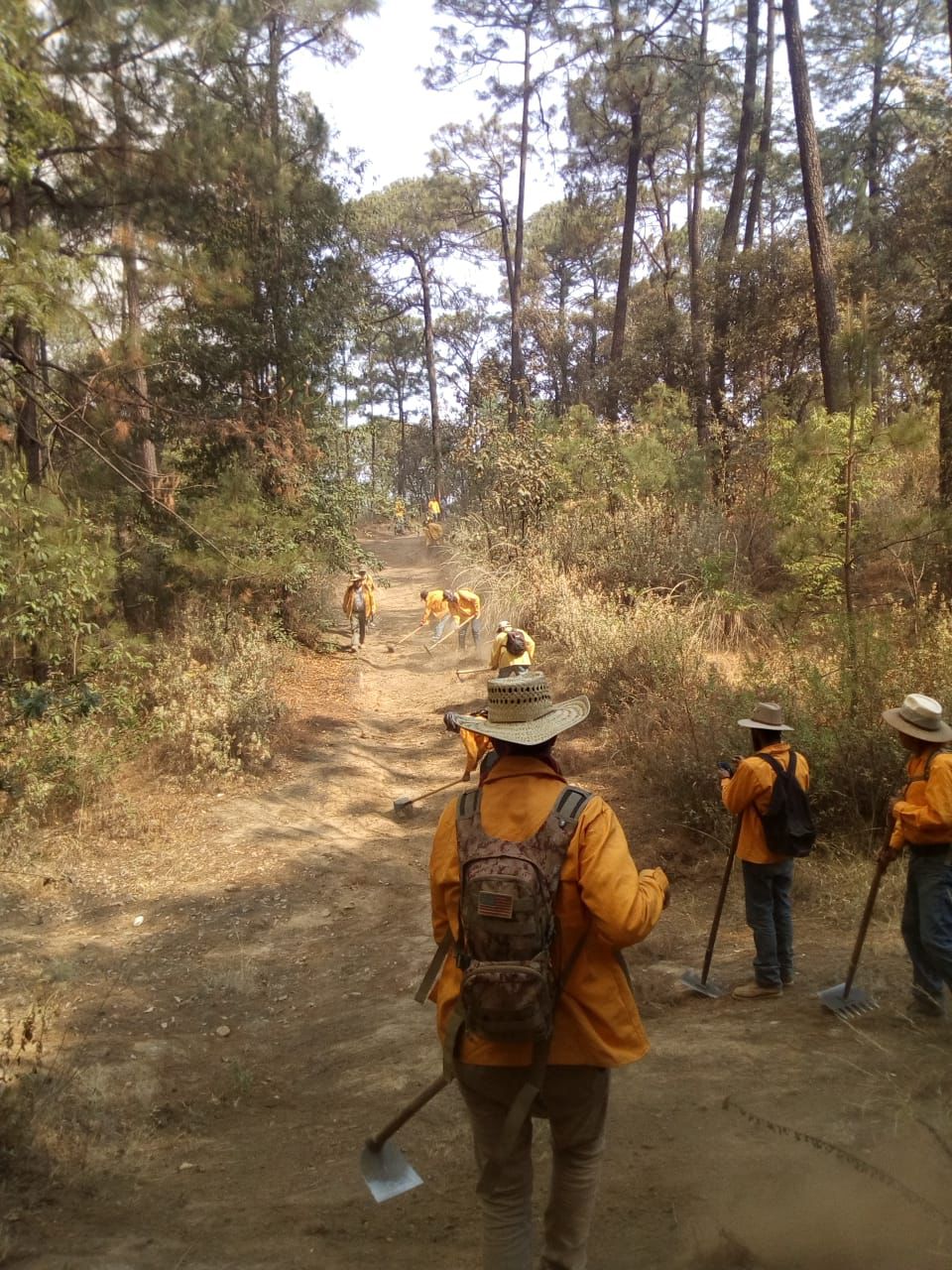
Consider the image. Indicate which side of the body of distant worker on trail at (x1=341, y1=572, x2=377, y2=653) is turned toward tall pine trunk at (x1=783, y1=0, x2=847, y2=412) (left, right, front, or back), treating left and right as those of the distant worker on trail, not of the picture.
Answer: left

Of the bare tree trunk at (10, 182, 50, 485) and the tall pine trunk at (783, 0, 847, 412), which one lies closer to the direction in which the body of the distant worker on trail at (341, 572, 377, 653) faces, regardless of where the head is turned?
the bare tree trunk

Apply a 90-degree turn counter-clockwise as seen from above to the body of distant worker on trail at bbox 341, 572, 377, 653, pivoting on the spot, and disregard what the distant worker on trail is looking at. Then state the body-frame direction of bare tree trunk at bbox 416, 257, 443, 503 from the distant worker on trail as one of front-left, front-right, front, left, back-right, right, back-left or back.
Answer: left

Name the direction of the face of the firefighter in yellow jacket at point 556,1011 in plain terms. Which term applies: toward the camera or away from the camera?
away from the camera

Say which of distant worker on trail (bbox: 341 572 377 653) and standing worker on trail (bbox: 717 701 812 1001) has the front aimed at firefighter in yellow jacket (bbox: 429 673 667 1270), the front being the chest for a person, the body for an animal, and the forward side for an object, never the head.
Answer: distant worker on trail (bbox: 341 572 377 653)

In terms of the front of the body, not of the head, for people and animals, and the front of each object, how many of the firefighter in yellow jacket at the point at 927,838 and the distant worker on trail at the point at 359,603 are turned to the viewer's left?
1

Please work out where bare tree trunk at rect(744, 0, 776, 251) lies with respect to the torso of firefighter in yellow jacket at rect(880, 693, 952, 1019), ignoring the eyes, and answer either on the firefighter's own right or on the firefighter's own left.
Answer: on the firefighter's own right

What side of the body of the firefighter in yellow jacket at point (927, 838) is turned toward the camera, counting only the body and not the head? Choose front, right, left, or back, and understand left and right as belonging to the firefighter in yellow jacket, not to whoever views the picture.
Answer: left

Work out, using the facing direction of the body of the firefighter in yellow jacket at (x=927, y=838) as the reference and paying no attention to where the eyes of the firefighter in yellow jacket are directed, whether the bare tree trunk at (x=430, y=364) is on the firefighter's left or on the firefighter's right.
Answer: on the firefighter's right

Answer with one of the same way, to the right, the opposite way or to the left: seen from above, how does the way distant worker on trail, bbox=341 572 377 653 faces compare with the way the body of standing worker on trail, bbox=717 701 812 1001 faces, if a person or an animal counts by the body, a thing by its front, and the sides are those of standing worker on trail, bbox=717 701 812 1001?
the opposite way

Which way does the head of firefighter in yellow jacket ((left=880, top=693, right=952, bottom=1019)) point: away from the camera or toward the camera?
away from the camera

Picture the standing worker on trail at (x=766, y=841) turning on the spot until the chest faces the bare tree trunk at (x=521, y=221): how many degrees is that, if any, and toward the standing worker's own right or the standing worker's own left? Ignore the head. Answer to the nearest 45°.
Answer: approximately 45° to the standing worker's own right

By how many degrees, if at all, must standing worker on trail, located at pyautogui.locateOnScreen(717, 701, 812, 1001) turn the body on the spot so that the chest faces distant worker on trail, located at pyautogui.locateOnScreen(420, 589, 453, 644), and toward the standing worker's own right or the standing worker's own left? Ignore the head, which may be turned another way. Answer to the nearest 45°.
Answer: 0° — they already face them
